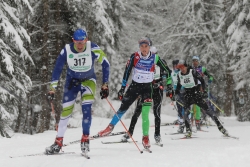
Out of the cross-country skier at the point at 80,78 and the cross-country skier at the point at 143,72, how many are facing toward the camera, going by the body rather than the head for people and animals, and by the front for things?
2

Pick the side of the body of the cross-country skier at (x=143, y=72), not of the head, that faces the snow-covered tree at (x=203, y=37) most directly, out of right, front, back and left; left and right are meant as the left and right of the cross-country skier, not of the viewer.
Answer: back

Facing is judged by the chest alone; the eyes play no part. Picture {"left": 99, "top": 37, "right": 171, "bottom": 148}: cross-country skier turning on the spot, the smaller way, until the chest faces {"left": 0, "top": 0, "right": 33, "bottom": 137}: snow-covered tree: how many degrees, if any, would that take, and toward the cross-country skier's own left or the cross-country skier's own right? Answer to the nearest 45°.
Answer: approximately 135° to the cross-country skier's own right

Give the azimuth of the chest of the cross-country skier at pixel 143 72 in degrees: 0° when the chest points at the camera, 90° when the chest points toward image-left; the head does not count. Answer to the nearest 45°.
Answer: approximately 0°

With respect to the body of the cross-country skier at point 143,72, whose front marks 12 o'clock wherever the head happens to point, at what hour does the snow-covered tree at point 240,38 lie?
The snow-covered tree is roughly at 7 o'clock from the cross-country skier.

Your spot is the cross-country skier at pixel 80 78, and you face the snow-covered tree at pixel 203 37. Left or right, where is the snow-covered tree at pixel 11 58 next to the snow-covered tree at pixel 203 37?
left

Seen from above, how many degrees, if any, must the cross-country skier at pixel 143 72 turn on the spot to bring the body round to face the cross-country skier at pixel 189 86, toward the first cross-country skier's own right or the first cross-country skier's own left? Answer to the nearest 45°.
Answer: approximately 135° to the first cross-country skier's own left
